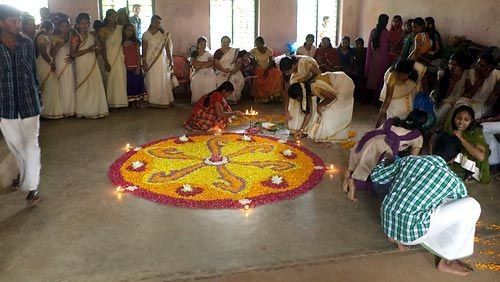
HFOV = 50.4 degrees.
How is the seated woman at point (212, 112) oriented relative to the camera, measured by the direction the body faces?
to the viewer's right

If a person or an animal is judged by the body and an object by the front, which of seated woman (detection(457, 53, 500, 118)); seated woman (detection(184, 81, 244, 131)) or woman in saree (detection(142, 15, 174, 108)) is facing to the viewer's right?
seated woman (detection(184, 81, 244, 131))

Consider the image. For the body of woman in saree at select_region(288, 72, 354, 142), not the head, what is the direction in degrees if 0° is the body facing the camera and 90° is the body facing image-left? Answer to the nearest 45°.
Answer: approximately 90°

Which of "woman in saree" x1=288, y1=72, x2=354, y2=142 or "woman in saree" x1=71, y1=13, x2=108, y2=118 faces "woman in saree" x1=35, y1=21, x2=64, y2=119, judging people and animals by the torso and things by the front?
"woman in saree" x1=288, y1=72, x2=354, y2=142

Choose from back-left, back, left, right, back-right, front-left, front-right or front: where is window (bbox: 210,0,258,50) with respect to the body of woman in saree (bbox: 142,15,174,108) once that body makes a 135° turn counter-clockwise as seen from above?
front

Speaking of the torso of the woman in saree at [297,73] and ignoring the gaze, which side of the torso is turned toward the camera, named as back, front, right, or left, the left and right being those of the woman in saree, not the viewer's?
left

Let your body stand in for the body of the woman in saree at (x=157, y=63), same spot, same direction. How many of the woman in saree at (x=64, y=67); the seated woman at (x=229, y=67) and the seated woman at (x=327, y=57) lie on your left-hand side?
2

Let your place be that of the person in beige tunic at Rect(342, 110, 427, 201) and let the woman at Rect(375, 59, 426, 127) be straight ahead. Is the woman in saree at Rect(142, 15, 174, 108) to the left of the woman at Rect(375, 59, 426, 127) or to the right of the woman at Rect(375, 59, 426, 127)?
left

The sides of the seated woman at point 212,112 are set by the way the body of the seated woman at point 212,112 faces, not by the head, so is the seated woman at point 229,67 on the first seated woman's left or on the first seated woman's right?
on the first seated woman's left

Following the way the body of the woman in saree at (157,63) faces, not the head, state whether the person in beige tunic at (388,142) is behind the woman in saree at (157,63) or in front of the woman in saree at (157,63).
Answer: in front
